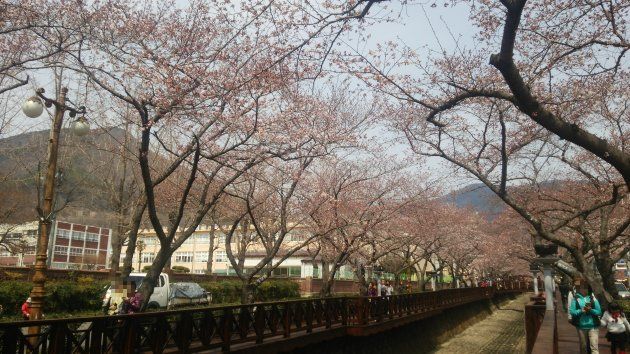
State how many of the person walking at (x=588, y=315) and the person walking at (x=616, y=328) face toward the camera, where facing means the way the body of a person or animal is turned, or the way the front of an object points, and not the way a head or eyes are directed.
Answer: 2

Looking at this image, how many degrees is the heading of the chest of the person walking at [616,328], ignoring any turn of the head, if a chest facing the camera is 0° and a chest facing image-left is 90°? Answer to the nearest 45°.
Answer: approximately 0°

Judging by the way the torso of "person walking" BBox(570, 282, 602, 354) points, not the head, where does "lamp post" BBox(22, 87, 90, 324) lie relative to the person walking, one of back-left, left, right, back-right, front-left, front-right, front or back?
front-right

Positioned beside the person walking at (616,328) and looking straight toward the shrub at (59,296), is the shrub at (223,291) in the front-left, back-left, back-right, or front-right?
front-right

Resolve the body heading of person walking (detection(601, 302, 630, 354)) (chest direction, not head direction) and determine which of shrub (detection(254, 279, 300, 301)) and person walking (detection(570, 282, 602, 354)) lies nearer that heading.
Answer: the person walking

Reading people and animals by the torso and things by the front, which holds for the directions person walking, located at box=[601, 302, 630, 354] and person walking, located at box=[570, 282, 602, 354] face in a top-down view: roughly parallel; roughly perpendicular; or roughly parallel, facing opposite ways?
roughly parallel

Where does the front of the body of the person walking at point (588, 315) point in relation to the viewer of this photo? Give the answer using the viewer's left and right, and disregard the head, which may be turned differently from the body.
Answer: facing the viewer

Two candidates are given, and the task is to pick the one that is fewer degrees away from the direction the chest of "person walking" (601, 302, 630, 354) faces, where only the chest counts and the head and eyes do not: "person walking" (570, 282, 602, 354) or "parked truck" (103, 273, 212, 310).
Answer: the person walking

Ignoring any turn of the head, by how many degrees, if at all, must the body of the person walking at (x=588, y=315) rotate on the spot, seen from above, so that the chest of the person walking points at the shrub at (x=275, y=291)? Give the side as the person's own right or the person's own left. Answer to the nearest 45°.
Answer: approximately 135° to the person's own right

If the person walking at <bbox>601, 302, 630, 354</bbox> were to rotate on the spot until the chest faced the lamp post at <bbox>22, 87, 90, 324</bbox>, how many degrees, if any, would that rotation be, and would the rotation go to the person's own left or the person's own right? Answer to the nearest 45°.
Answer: approximately 45° to the person's own right
